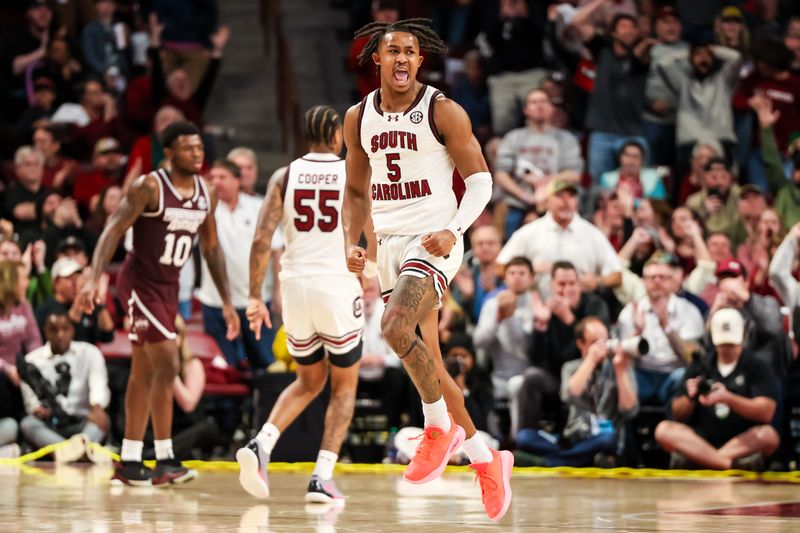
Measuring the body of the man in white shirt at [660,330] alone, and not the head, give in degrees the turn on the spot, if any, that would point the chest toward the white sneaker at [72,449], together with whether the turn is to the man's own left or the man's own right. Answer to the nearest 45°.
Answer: approximately 90° to the man's own right

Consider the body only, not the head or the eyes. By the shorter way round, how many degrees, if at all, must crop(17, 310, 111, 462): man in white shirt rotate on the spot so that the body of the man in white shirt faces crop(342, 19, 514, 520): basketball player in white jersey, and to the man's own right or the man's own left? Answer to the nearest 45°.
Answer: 0° — they already face them

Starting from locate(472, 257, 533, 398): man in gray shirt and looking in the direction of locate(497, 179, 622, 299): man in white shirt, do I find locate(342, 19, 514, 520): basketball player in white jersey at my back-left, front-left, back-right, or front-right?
back-right

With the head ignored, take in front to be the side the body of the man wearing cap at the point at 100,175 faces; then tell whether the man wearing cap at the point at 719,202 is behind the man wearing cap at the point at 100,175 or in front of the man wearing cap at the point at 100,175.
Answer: in front

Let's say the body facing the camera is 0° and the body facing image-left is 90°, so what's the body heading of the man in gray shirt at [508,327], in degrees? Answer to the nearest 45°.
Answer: approximately 0°
